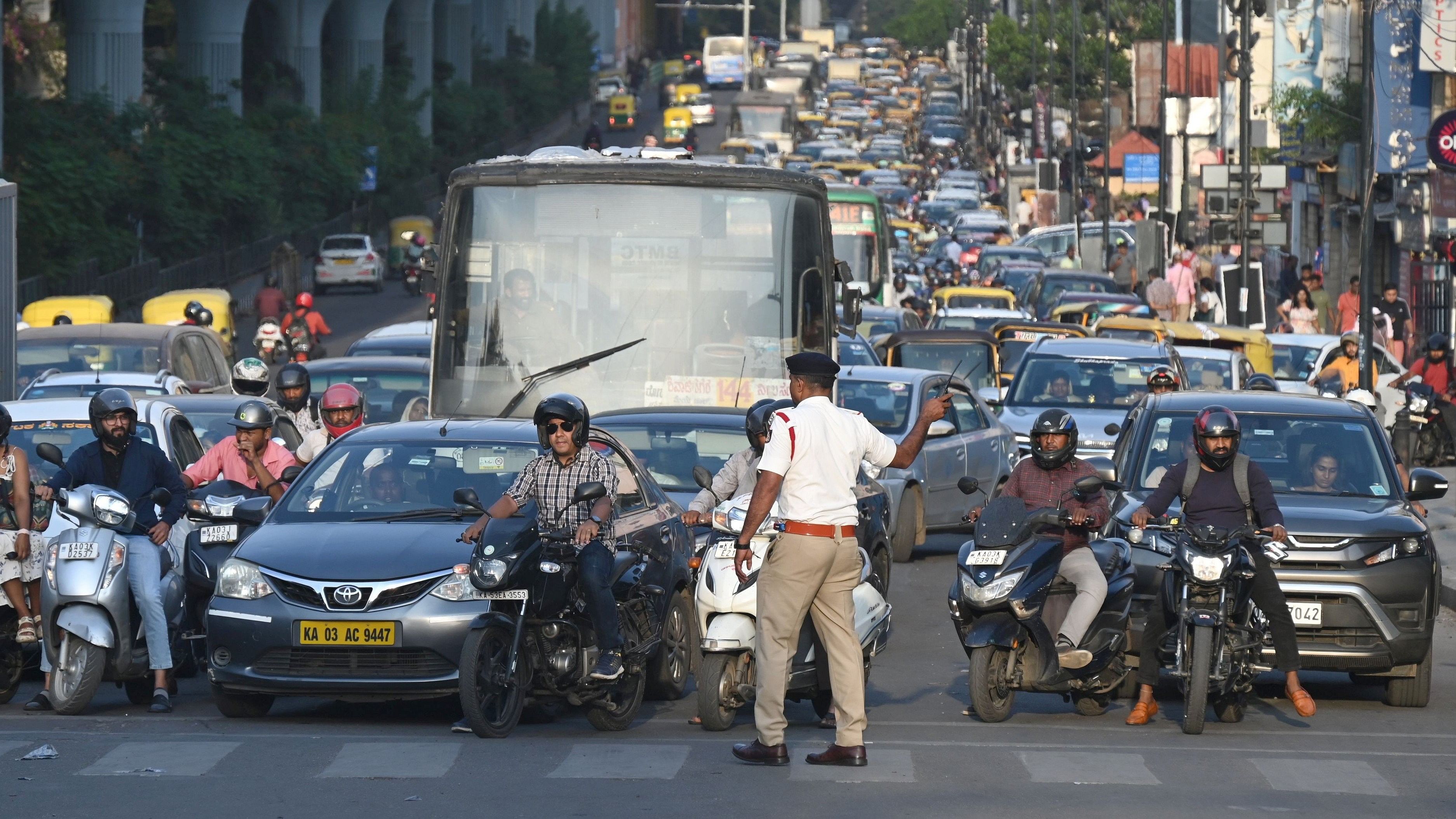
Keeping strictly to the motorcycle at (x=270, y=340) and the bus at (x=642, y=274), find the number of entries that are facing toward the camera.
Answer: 1

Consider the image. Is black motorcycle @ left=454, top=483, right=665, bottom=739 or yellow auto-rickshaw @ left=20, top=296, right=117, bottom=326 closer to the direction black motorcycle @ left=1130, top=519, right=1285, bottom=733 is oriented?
the black motorcycle

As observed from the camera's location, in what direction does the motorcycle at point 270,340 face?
facing away from the viewer

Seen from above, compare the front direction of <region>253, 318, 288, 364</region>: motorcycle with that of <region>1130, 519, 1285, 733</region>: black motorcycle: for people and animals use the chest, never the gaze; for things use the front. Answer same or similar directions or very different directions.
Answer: very different directions

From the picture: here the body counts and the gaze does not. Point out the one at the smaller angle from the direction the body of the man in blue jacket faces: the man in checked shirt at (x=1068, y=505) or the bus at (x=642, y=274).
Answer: the man in checked shirt

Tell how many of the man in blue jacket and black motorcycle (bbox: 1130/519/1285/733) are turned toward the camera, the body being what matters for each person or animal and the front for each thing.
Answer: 2

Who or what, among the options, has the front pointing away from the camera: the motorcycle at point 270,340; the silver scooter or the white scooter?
the motorcycle

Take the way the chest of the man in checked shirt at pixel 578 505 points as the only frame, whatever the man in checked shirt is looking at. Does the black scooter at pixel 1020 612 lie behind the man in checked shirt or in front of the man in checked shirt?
behind

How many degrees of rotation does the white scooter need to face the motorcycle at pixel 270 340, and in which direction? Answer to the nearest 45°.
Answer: approximately 135° to its right

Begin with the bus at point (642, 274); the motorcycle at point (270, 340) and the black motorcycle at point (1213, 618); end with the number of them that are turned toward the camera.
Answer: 2

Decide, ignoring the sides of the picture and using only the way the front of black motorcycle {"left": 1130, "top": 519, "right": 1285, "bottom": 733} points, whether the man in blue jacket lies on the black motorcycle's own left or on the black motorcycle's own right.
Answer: on the black motorcycle's own right

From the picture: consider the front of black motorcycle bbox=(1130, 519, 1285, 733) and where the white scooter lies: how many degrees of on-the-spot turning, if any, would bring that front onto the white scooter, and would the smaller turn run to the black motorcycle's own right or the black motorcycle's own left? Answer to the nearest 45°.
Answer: approximately 90° to the black motorcycle's own right

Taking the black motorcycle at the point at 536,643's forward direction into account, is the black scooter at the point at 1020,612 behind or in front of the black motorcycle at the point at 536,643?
behind

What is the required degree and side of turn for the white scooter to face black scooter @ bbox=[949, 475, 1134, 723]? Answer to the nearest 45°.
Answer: approximately 135° to its left
